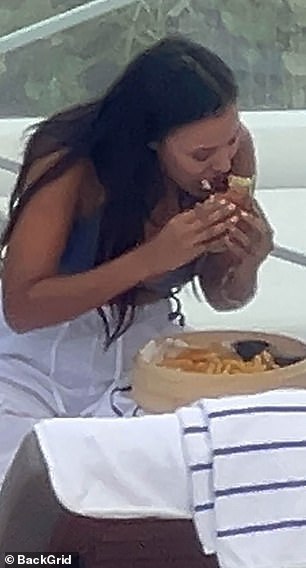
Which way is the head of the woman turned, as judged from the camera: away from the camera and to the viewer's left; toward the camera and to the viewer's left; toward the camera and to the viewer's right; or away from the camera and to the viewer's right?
toward the camera and to the viewer's right

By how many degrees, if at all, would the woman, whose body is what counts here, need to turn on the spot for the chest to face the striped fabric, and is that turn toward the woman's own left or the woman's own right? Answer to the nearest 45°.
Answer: approximately 45° to the woman's own right

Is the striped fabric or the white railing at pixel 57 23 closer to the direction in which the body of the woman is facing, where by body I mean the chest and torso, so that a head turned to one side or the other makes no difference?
the striped fabric

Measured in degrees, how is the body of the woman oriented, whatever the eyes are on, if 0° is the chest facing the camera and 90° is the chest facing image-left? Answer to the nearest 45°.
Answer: approximately 315°
